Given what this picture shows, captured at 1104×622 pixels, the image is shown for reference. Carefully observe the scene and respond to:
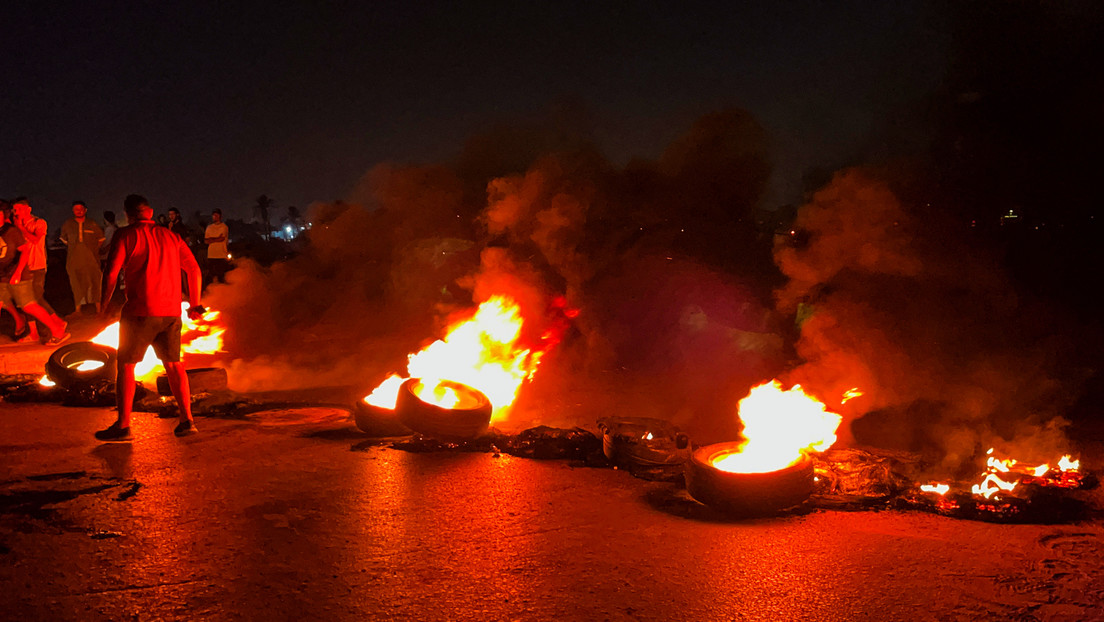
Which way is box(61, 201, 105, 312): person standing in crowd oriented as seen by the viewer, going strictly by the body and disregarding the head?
toward the camera

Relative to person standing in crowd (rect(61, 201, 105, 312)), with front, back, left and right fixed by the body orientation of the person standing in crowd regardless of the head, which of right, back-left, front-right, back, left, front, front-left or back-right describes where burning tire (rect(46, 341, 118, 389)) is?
front

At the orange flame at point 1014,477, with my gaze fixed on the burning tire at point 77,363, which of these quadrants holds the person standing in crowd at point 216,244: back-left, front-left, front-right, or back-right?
front-right

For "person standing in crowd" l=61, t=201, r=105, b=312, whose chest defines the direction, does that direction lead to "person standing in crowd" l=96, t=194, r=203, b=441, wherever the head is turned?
yes

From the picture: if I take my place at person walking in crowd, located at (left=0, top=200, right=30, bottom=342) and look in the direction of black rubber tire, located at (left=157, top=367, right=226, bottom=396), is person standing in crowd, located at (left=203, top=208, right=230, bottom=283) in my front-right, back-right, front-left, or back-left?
back-left

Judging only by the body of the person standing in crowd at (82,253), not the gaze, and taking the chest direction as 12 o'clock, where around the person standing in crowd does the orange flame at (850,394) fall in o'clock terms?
The orange flame is roughly at 11 o'clock from the person standing in crowd.

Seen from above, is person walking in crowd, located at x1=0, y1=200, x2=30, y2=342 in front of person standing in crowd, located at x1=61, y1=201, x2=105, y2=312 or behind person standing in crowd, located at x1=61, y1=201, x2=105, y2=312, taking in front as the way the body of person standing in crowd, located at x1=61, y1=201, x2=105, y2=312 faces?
in front
